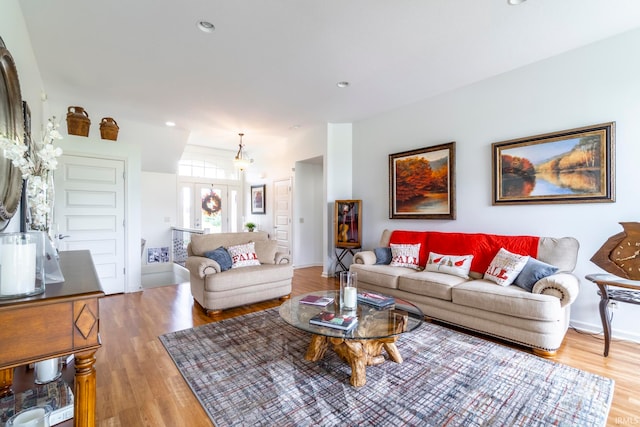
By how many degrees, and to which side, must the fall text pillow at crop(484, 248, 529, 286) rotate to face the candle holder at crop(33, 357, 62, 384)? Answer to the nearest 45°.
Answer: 0° — it already faces it

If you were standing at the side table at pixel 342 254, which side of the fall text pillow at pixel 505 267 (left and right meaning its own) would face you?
right

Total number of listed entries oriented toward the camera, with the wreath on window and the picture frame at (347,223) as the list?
2

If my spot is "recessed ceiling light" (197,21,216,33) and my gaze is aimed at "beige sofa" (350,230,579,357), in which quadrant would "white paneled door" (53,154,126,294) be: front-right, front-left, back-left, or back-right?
back-left

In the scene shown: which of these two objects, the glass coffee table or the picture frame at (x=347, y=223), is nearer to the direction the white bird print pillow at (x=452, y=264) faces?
the glass coffee table

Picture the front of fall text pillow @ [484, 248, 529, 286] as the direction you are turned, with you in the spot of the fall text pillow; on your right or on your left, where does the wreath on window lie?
on your right

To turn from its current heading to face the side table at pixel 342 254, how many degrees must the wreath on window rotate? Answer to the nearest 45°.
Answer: approximately 45° to its left

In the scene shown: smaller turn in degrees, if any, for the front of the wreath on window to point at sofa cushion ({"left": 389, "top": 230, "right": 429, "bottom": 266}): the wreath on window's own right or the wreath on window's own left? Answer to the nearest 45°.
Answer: approximately 45° to the wreath on window's own left
